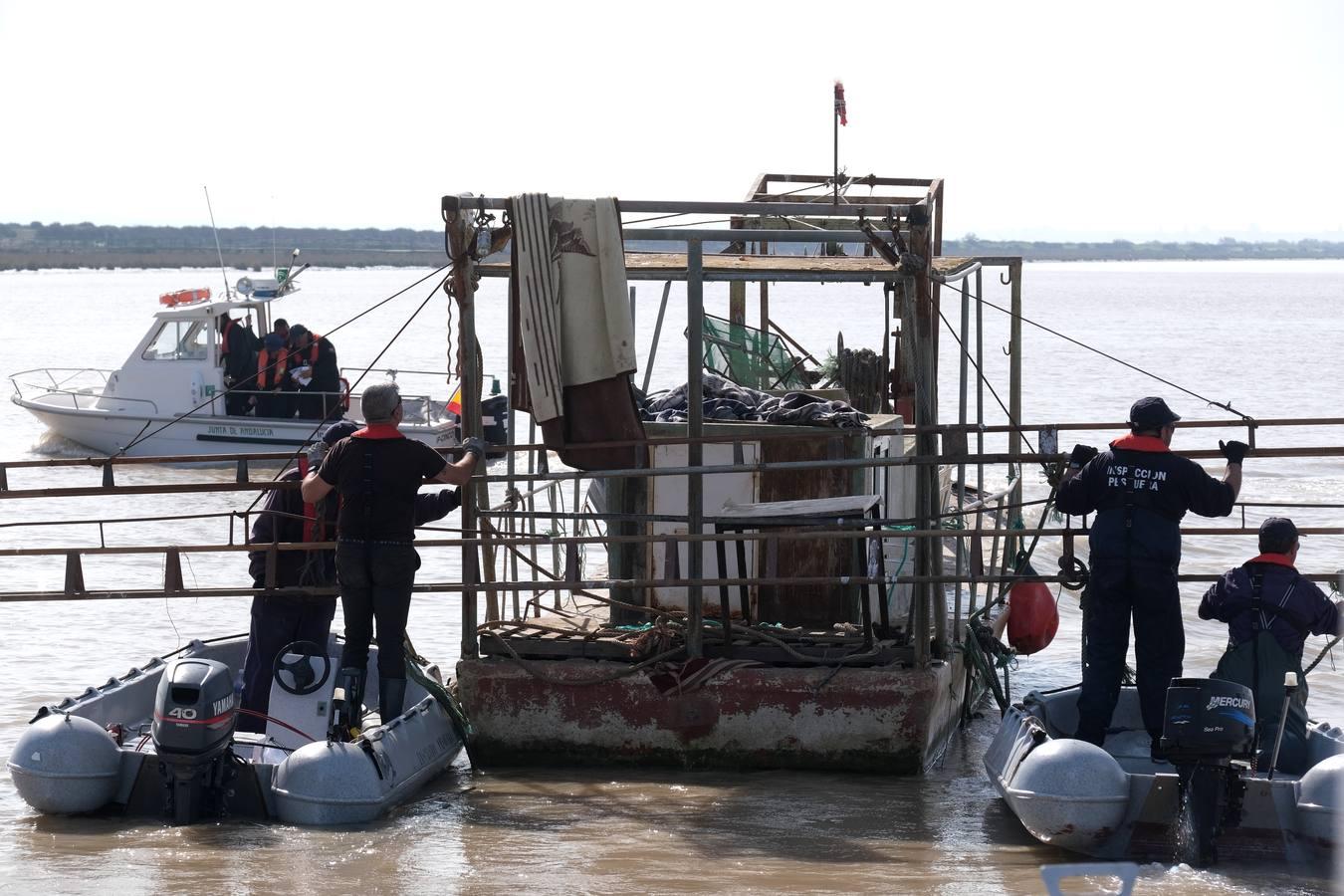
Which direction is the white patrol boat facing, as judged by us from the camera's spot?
facing to the left of the viewer

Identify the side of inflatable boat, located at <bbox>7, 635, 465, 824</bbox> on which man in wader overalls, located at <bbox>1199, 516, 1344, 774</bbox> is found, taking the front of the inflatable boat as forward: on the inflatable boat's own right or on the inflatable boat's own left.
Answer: on the inflatable boat's own right

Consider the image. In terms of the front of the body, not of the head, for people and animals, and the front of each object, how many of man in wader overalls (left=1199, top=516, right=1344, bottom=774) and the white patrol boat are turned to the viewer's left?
1

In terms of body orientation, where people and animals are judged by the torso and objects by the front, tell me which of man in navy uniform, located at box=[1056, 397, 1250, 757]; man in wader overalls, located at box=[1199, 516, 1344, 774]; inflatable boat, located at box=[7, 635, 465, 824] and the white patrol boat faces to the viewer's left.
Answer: the white patrol boat

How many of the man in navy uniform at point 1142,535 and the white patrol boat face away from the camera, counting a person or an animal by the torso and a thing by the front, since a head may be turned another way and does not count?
1

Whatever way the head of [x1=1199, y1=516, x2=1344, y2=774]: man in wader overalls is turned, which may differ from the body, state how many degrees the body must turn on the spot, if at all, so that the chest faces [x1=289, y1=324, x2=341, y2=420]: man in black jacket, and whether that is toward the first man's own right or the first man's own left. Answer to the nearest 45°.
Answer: approximately 45° to the first man's own left

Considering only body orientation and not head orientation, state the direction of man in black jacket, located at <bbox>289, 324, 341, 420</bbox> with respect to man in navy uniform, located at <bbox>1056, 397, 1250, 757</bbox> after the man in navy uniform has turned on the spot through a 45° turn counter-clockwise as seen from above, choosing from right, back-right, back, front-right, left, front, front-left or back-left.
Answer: front

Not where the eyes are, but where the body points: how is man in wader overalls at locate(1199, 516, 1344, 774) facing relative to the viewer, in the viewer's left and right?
facing away from the viewer

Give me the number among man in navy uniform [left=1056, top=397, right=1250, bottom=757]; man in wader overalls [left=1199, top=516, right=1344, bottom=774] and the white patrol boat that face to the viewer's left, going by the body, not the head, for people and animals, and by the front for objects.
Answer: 1

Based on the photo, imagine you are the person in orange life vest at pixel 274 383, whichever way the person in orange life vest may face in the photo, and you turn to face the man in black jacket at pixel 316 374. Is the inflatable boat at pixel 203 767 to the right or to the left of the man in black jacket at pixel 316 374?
right

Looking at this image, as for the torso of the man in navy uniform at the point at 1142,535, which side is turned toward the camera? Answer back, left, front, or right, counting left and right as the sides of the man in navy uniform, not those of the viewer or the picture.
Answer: back

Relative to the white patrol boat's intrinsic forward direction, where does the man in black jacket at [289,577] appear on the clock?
The man in black jacket is roughly at 9 o'clock from the white patrol boat.

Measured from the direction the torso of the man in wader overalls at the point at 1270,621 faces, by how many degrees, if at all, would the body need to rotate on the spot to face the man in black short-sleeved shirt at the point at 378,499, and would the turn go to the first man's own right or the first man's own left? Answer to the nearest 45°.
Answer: approximately 90° to the first man's own left

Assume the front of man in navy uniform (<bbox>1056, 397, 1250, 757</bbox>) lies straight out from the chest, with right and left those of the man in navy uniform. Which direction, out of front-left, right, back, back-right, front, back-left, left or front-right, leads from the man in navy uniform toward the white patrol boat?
front-left

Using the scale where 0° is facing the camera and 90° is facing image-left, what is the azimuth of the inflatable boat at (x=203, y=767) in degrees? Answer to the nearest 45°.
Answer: approximately 225°

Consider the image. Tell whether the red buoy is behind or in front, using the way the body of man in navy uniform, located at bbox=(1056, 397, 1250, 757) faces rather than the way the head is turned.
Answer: in front

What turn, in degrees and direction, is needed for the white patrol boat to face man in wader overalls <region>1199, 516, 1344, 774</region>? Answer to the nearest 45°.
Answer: approximately 90° to its left
